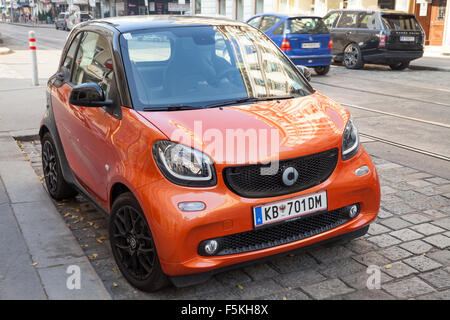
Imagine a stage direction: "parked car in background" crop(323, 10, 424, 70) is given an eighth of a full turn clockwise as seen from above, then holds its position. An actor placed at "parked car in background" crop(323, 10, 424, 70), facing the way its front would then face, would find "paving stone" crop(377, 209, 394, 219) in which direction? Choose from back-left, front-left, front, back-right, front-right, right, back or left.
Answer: back

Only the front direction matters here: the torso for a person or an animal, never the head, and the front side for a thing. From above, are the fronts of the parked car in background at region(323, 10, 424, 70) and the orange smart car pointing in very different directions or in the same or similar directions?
very different directions

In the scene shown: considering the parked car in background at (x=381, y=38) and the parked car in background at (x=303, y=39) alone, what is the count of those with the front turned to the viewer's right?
0

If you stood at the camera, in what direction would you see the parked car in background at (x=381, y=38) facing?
facing away from the viewer and to the left of the viewer

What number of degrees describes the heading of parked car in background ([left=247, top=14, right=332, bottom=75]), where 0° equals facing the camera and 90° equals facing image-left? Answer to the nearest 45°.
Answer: approximately 135°

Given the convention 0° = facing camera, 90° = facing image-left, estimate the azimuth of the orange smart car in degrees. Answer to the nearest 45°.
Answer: approximately 315°
